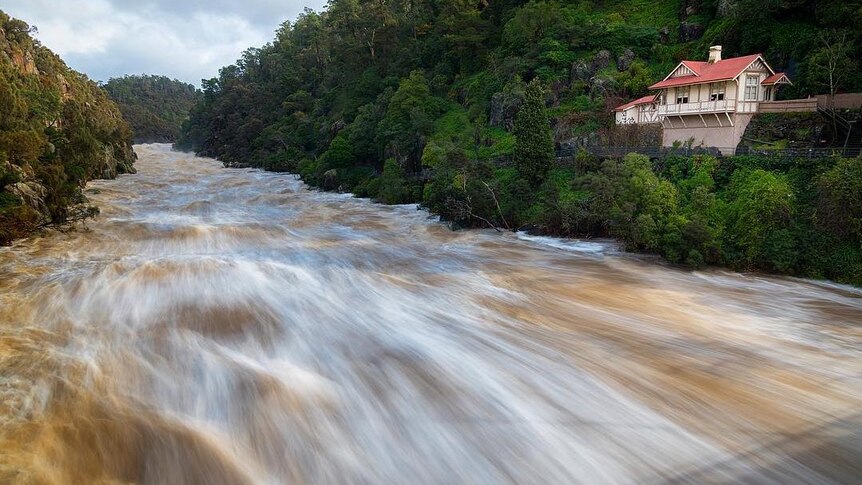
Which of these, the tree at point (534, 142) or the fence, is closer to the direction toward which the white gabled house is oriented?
the tree

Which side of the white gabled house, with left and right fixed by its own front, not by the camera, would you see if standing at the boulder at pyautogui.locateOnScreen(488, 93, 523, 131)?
right

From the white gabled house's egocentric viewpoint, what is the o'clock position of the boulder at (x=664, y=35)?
The boulder is roughly at 4 o'clock from the white gabled house.

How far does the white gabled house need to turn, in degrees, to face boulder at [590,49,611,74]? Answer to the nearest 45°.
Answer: approximately 90° to its right

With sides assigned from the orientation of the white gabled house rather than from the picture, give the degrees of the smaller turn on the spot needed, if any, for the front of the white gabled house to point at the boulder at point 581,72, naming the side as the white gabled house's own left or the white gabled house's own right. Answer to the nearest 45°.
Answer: approximately 90° to the white gabled house's own right

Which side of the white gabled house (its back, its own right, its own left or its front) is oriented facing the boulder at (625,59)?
right

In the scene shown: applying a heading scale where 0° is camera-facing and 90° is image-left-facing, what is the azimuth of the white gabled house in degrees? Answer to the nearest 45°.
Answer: approximately 45°

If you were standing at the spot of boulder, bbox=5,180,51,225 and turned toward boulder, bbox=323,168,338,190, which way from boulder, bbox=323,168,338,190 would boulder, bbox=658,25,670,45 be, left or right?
right

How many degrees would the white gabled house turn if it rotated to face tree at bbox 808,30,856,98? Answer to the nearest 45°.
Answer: approximately 135° to its left

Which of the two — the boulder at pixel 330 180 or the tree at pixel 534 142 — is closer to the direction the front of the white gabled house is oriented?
the tree
